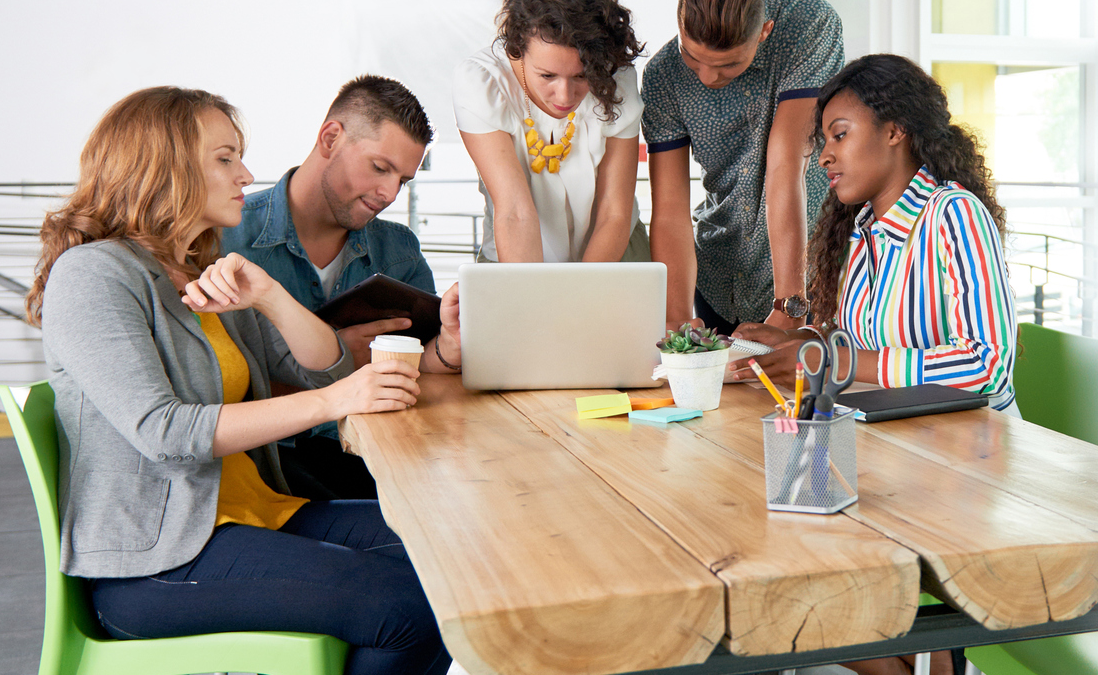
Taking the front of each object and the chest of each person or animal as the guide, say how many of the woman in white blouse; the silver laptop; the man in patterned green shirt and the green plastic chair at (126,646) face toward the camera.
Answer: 2

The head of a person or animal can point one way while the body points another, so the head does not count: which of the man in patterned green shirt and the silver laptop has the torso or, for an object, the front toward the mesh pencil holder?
the man in patterned green shirt

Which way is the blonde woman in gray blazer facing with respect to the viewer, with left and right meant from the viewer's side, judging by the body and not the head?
facing to the right of the viewer

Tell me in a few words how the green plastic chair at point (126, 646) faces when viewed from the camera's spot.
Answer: facing to the right of the viewer

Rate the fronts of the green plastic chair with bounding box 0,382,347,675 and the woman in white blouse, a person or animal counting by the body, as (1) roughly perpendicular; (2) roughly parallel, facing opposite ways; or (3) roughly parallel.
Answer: roughly perpendicular

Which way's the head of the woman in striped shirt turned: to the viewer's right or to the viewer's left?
to the viewer's left

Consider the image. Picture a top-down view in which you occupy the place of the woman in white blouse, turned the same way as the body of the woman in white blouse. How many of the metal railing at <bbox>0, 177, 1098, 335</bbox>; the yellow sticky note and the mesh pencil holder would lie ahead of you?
2

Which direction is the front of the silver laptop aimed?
away from the camera
